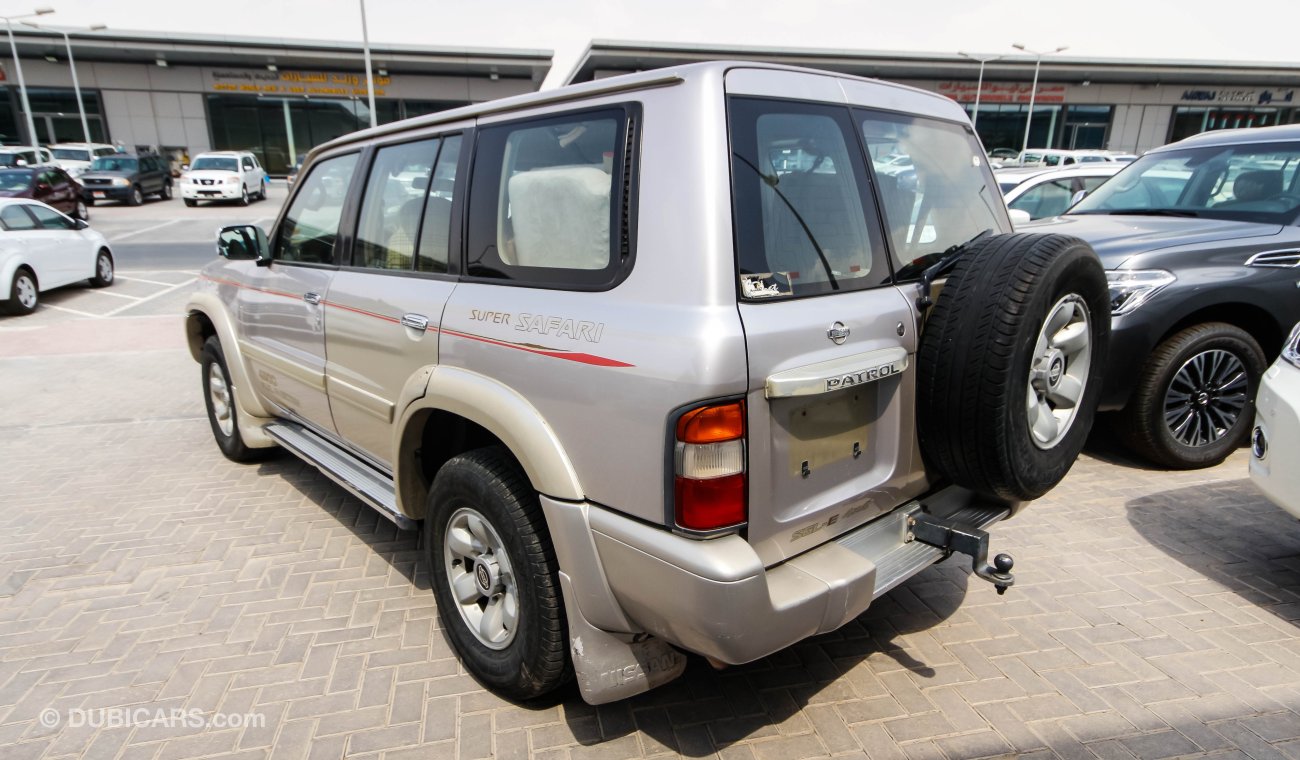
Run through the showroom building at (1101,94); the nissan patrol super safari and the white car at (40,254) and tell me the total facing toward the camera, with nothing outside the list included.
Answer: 1

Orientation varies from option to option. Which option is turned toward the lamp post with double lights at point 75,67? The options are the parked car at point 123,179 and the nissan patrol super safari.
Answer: the nissan patrol super safari

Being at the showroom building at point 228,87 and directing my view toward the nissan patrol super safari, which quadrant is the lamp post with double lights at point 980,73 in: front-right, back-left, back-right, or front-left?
front-left

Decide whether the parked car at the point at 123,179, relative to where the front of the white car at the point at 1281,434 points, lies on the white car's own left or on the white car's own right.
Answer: on the white car's own right

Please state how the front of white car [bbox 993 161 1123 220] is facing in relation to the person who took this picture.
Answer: facing the viewer and to the left of the viewer

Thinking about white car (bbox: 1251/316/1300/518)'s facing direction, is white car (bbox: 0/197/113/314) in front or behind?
in front

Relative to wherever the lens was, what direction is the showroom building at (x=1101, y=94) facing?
facing the viewer

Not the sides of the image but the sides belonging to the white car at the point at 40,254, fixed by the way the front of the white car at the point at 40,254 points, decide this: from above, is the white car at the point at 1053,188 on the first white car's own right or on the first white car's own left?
on the first white car's own right

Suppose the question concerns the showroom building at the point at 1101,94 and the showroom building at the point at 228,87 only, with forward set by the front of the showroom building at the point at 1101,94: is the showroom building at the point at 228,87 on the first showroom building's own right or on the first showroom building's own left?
on the first showroom building's own right

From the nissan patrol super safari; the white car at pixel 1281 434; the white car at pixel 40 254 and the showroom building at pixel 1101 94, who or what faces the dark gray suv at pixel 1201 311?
the showroom building

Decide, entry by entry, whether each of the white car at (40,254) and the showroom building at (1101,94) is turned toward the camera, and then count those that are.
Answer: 1

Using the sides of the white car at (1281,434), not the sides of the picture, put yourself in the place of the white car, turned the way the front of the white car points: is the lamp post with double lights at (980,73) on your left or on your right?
on your right

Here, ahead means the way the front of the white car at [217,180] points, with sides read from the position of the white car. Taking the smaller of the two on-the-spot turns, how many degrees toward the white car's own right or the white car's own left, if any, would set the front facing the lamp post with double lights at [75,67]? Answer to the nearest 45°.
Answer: approximately 135° to the white car's own right
